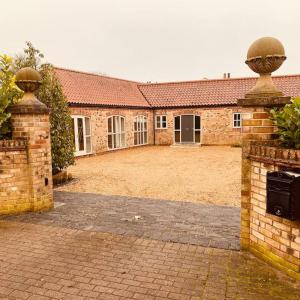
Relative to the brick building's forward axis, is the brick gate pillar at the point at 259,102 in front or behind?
in front

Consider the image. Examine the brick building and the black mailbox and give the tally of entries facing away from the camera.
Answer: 0

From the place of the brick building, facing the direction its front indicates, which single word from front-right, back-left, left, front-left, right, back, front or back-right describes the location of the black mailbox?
front

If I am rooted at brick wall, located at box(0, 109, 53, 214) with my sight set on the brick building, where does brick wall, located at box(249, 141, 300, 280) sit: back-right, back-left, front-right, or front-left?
back-right

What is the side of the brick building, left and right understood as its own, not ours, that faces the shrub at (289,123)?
front

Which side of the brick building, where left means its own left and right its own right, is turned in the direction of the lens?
front

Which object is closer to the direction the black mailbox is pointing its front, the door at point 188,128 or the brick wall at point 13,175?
the brick wall

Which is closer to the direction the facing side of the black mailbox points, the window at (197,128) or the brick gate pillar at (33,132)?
the brick gate pillar

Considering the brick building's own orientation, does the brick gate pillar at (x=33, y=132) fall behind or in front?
in front

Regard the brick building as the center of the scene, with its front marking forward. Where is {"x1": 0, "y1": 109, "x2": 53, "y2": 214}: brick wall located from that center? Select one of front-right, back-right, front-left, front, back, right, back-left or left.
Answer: front

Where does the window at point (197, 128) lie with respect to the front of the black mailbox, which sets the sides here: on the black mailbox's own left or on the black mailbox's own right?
on the black mailbox's own right
